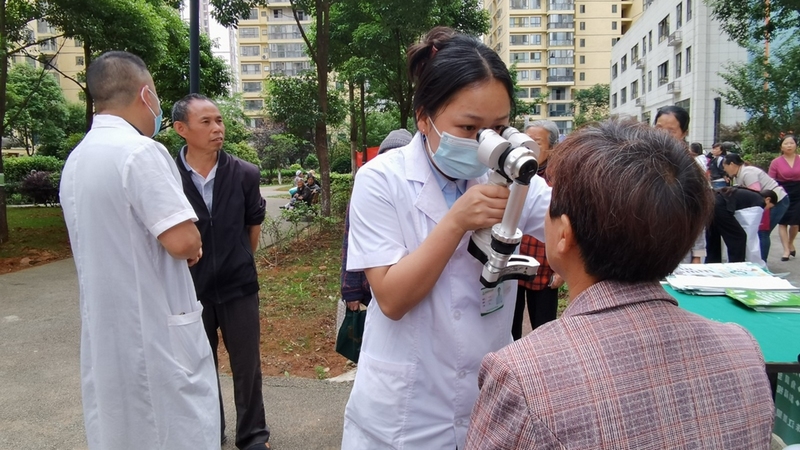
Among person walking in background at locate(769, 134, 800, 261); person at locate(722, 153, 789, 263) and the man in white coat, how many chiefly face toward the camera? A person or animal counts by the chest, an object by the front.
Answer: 1

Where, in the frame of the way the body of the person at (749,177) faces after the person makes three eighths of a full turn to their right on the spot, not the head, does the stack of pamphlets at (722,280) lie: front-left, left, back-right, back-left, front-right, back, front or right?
back-right

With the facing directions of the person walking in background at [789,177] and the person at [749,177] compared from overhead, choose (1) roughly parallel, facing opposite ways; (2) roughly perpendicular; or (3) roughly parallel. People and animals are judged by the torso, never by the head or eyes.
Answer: roughly perpendicular

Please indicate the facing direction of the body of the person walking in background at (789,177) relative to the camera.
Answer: toward the camera

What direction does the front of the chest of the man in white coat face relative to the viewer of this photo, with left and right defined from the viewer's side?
facing away from the viewer and to the right of the viewer
